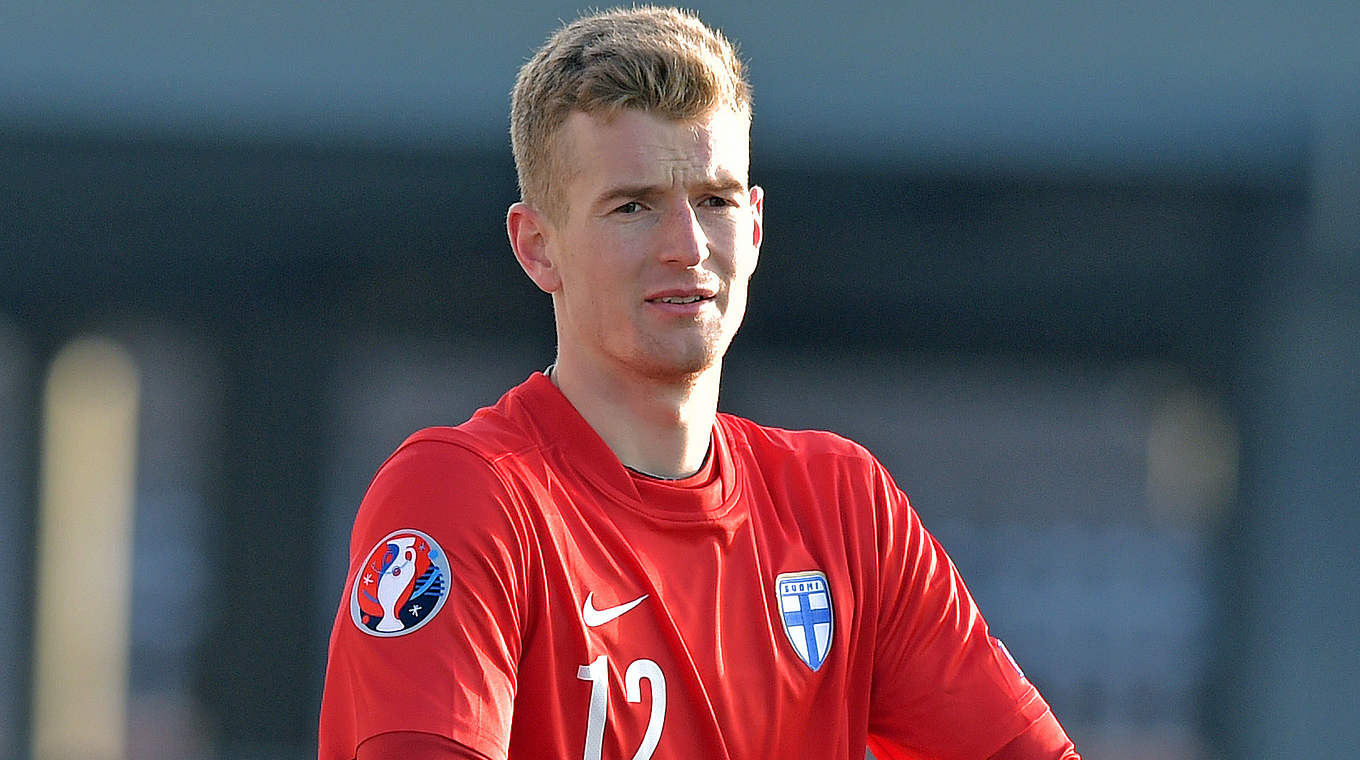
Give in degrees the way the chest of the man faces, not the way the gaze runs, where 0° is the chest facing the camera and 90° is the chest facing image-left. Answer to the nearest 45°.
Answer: approximately 315°

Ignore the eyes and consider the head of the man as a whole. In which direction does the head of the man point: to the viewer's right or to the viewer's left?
to the viewer's right
